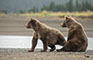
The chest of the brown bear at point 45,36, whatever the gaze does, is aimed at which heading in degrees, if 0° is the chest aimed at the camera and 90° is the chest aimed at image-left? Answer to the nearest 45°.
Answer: approximately 90°

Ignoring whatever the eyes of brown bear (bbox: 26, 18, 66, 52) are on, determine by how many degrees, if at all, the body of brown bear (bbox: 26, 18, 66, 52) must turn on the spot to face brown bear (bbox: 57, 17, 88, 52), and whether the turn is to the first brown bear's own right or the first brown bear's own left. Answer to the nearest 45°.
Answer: approximately 180°
